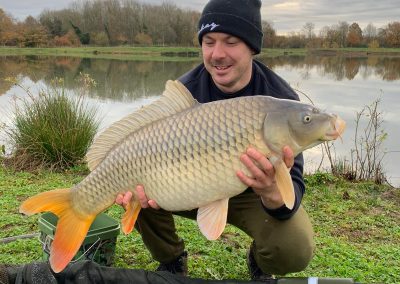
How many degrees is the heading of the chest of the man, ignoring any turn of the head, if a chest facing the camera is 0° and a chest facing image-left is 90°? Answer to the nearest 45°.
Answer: approximately 0°

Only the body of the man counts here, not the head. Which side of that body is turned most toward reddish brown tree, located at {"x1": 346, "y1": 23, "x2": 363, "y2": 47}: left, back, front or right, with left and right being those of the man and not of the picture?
back

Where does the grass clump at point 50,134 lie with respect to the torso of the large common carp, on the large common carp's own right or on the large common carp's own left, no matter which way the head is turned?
on the large common carp's own left

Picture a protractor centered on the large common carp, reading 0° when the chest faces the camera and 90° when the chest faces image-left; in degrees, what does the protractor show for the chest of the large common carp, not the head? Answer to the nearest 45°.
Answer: approximately 270°

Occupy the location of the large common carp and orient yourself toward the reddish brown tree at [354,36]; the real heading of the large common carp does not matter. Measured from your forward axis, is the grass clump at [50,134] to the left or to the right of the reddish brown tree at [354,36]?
left

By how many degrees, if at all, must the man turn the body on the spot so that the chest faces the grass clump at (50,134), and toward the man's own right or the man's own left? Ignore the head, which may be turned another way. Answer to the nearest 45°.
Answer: approximately 135° to the man's own right

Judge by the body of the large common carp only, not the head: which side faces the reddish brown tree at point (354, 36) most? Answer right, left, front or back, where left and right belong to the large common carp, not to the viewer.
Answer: left
